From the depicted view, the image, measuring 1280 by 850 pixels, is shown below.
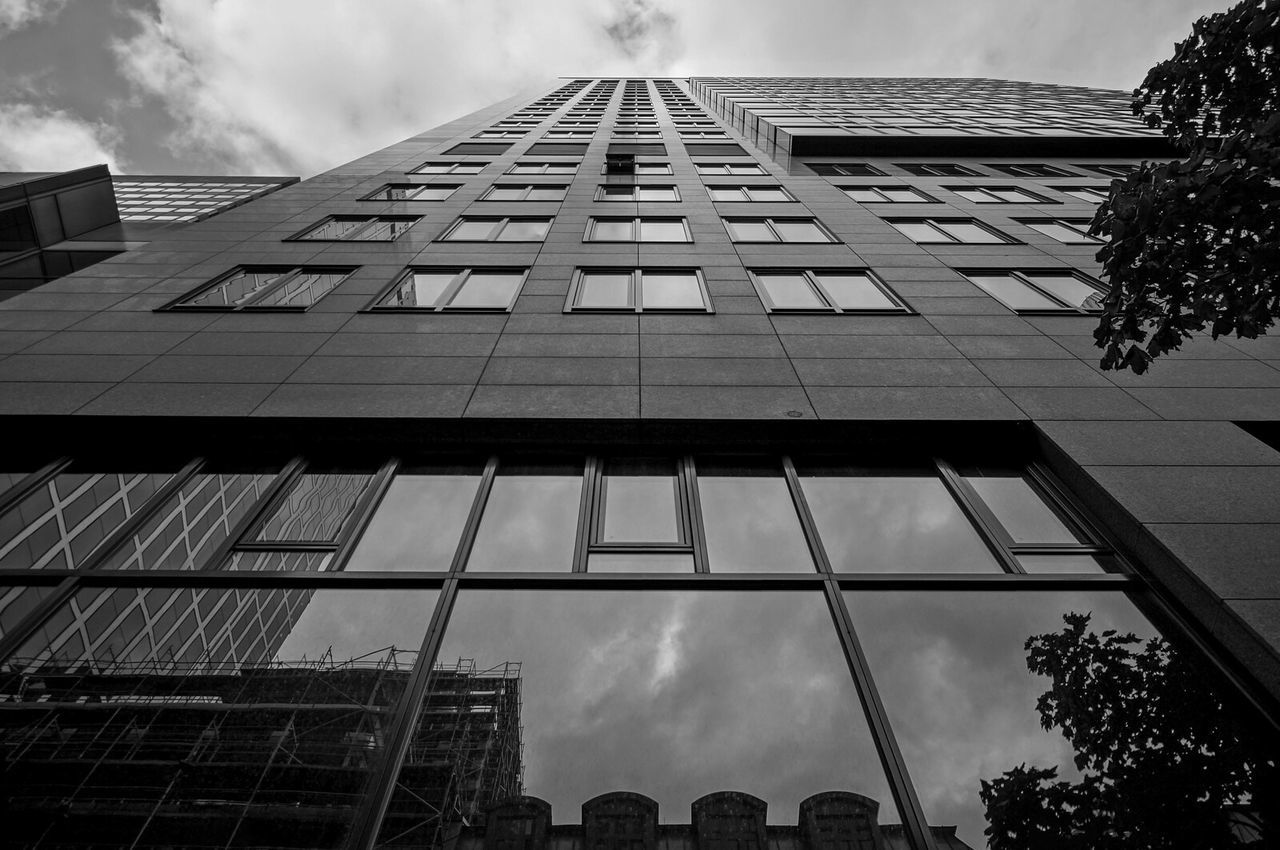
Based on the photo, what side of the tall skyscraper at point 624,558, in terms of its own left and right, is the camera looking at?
front
